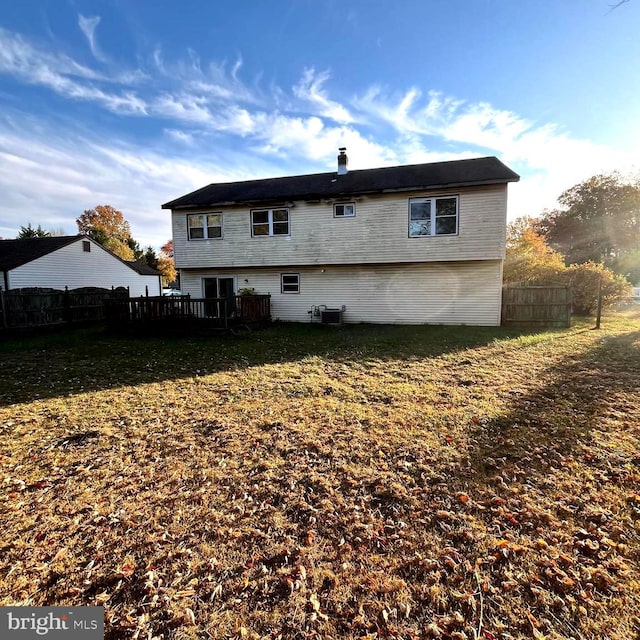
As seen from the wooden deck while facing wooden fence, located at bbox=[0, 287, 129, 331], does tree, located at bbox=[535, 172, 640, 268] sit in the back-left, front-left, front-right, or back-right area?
back-right

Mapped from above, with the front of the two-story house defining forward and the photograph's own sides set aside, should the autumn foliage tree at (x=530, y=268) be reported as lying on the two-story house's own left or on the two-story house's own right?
on the two-story house's own right

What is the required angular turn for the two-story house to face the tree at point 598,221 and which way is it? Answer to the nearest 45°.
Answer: approximately 45° to its right

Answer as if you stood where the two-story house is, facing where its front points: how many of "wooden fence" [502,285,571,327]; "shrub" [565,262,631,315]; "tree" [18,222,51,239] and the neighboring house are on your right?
2

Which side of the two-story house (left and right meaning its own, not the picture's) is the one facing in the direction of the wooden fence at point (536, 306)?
right

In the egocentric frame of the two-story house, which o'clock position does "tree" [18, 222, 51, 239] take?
The tree is roughly at 10 o'clock from the two-story house.

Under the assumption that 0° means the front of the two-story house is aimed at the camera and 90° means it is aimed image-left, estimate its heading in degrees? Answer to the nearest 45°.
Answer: approximately 180°

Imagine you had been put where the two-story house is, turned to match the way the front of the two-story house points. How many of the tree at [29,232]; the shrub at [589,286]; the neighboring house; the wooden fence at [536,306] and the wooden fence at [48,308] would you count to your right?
2

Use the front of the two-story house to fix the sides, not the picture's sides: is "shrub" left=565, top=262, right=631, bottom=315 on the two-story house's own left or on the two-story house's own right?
on the two-story house's own right

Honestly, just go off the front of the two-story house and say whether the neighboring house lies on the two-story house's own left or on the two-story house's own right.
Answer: on the two-story house's own left

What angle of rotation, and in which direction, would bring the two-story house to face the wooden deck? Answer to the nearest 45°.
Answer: approximately 90° to its left
